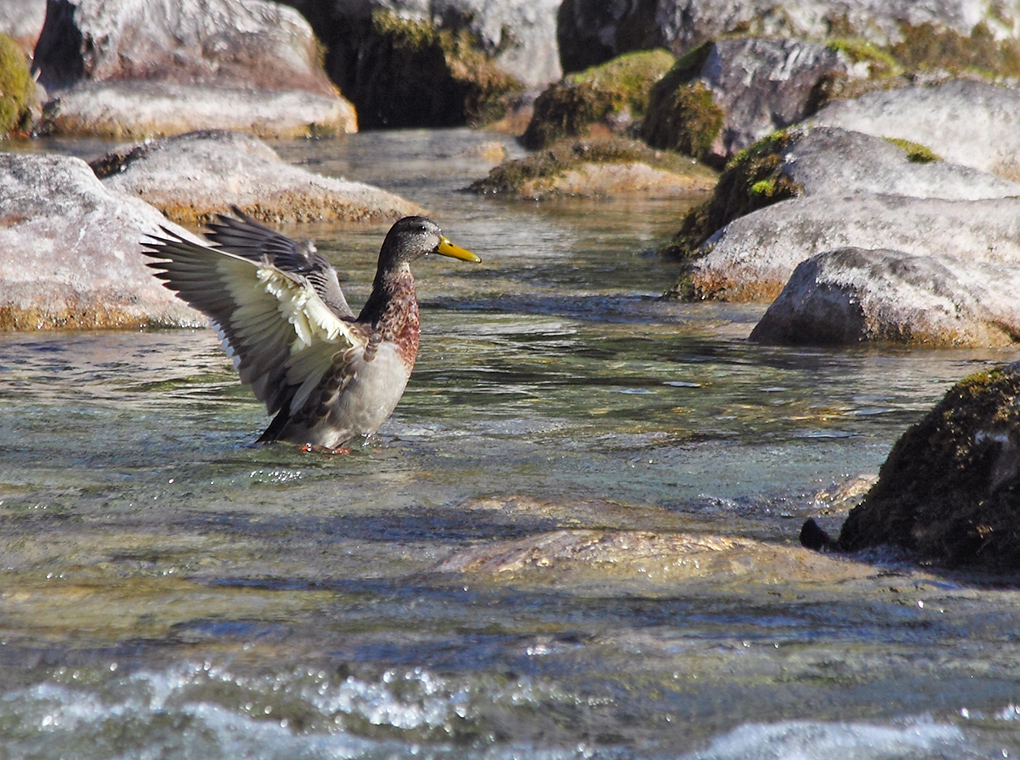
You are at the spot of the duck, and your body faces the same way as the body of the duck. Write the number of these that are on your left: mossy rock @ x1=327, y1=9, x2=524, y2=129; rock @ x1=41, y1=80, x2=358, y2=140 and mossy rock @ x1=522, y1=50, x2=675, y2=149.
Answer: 3

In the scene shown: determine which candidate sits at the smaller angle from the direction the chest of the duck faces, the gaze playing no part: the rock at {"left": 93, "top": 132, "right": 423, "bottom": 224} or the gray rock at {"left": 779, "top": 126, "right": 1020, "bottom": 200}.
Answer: the gray rock

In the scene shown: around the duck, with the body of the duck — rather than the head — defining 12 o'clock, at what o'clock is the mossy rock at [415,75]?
The mossy rock is roughly at 9 o'clock from the duck.

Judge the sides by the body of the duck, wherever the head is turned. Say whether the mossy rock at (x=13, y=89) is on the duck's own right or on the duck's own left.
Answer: on the duck's own left

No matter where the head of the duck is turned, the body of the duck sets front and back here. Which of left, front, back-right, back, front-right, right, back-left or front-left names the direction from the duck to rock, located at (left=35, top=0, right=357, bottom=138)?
left

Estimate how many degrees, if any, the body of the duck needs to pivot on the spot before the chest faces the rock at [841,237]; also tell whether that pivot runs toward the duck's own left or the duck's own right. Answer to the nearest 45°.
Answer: approximately 45° to the duck's own left

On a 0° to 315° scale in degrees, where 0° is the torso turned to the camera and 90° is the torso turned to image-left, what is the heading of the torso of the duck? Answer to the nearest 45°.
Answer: approximately 270°

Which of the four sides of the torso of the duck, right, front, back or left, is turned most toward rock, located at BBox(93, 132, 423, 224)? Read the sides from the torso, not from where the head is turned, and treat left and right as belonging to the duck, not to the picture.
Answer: left

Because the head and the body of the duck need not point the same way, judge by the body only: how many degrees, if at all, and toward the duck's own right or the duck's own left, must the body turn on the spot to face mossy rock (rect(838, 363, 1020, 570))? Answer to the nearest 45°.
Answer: approximately 45° to the duck's own right

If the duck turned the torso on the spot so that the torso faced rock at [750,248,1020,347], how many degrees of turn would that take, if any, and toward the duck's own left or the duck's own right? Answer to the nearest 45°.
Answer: approximately 45° to the duck's own left

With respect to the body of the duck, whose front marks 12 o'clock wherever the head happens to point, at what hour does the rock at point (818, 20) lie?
The rock is roughly at 10 o'clock from the duck.

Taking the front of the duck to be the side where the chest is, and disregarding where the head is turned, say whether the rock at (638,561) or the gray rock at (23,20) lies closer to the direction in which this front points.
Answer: the rock

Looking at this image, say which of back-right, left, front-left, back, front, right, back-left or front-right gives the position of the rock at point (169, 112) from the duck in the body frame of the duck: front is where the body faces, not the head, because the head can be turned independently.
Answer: left

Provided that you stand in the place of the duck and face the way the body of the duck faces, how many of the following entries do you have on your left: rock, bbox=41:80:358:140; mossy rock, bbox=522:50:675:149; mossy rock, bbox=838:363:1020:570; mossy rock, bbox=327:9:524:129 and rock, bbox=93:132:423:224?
4

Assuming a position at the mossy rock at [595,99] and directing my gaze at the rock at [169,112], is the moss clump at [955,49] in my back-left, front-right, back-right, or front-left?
back-right

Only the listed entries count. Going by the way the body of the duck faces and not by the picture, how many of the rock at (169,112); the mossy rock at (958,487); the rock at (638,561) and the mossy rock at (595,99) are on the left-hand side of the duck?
2
